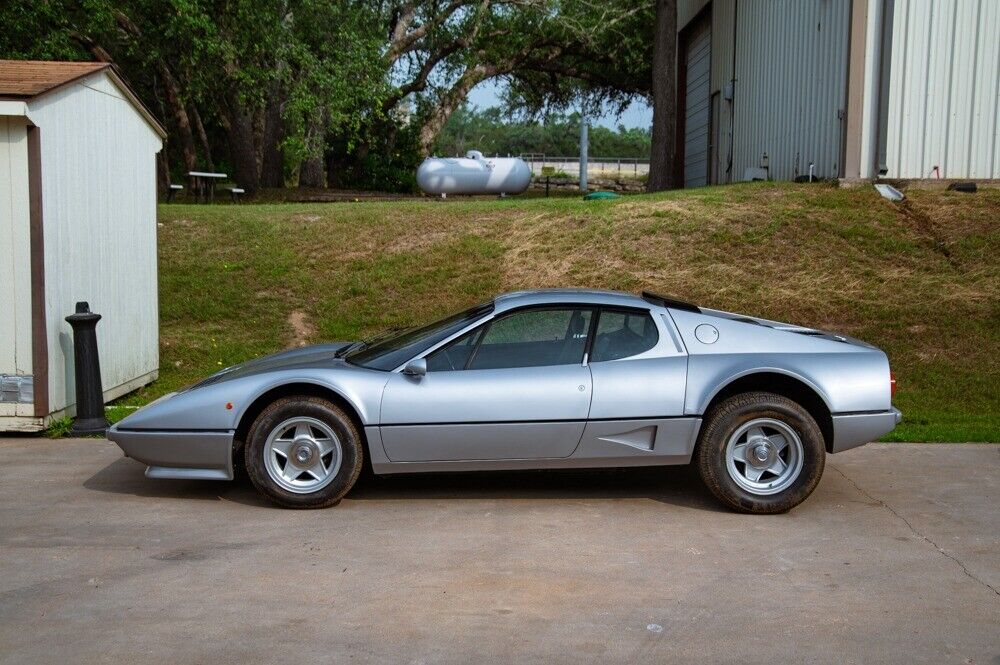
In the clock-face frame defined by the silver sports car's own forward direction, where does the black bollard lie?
The black bollard is roughly at 1 o'clock from the silver sports car.

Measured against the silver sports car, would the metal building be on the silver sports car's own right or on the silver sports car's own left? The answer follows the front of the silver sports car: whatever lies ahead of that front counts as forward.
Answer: on the silver sports car's own right

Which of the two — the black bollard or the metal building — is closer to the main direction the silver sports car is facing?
the black bollard

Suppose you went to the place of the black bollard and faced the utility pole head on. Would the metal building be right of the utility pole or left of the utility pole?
right

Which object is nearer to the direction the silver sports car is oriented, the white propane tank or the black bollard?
the black bollard

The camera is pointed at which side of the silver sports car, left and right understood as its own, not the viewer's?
left

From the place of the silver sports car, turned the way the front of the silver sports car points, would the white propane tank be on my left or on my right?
on my right

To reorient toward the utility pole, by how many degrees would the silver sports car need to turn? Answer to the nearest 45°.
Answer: approximately 90° to its right

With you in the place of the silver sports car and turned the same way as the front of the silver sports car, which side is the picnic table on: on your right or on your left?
on your right
